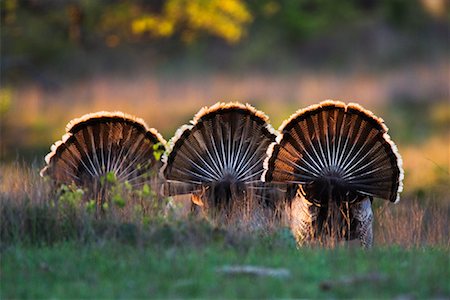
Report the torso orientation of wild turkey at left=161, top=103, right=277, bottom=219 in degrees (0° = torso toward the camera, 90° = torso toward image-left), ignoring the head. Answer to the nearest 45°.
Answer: approximately 180°

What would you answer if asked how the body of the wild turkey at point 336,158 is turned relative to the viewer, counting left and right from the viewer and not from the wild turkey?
facing away from the viewer

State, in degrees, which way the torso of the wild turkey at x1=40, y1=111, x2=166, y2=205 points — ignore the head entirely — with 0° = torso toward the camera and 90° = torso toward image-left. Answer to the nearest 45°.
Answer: approximately 180°

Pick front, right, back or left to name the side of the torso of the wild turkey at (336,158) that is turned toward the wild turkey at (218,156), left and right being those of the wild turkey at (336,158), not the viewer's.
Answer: left

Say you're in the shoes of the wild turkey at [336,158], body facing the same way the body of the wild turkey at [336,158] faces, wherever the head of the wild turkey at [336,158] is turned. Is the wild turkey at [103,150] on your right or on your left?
on your left

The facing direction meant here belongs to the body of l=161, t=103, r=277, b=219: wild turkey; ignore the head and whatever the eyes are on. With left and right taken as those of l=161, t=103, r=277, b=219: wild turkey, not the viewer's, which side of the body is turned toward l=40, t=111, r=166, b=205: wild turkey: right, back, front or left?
left

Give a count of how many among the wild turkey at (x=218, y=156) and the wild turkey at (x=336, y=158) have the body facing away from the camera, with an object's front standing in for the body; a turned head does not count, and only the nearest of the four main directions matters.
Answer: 2

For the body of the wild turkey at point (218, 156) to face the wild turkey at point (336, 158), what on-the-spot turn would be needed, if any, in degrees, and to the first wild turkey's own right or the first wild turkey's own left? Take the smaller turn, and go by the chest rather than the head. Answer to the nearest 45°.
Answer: approximately 90° to the first wild turkey's own right

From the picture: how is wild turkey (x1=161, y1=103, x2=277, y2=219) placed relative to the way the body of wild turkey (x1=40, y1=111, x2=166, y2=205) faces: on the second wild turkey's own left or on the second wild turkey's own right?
on the second wild turkey's own right

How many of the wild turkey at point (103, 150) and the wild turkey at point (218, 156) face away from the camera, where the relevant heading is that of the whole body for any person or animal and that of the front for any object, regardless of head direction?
2
